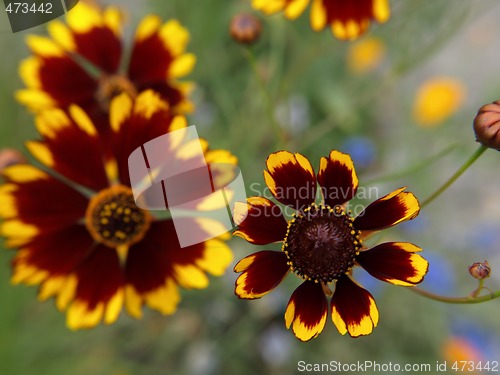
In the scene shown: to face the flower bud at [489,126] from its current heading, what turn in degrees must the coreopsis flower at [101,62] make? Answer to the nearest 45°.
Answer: approximately 45° to its left

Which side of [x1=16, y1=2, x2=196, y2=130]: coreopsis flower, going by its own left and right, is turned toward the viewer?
front

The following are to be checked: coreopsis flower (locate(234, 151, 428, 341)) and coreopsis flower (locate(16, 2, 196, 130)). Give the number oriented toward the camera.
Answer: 2

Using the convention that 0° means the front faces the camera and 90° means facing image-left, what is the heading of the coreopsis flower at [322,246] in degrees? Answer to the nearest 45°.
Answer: approximately 0°

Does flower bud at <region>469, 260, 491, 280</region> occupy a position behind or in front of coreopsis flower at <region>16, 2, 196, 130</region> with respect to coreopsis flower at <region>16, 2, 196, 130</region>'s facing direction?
in front
